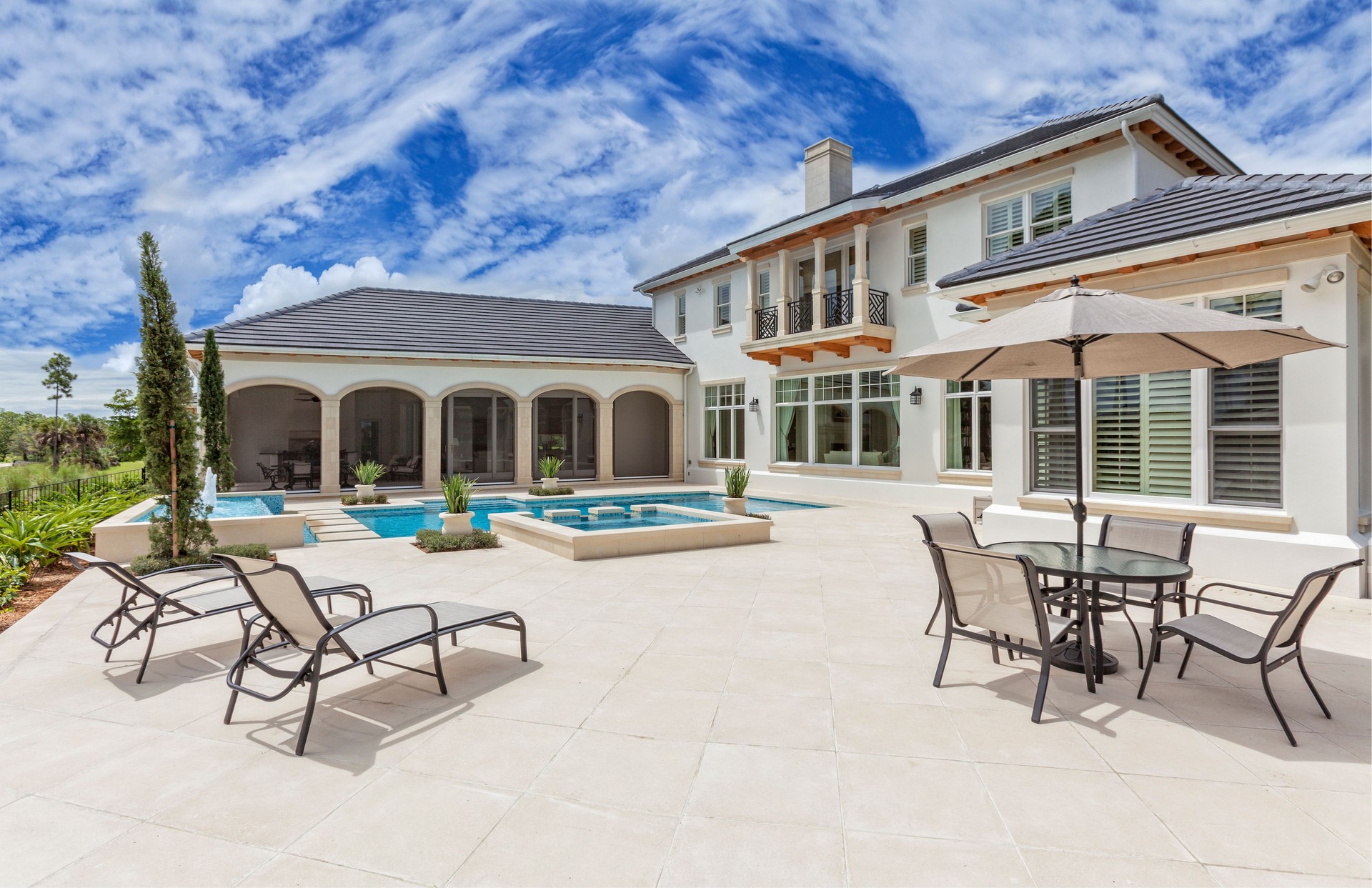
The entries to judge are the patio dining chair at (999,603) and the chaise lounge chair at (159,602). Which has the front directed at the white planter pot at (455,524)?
the chaise lounge chair

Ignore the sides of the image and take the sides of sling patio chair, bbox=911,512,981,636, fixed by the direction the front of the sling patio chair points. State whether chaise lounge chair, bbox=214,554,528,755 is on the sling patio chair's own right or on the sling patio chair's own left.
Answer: on the sling patio chair's own right

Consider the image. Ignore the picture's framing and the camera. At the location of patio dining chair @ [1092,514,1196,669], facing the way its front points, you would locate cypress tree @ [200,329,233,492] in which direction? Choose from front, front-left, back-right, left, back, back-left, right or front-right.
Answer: front-right

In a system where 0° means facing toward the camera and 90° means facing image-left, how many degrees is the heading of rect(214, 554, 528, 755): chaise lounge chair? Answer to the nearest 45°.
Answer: approximately 225°

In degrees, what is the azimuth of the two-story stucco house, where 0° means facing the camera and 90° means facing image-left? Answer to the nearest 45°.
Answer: approximately 45°

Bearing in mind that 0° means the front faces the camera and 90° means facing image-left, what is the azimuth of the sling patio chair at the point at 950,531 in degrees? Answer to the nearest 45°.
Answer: approximately 315°

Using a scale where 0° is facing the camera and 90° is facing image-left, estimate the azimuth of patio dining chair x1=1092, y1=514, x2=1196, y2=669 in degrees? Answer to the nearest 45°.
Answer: approximately 45°

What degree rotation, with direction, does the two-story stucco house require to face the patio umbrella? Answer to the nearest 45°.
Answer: approximately 45° to its left

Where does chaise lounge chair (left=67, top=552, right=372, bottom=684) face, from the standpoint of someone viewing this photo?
facing away from the viewer and to the right of the viewer

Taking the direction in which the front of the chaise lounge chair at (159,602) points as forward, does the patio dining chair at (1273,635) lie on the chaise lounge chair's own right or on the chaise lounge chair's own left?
on the chaise lounge chair's own right

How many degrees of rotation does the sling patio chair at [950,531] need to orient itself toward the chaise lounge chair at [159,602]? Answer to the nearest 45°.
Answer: approximately 90° to its right
